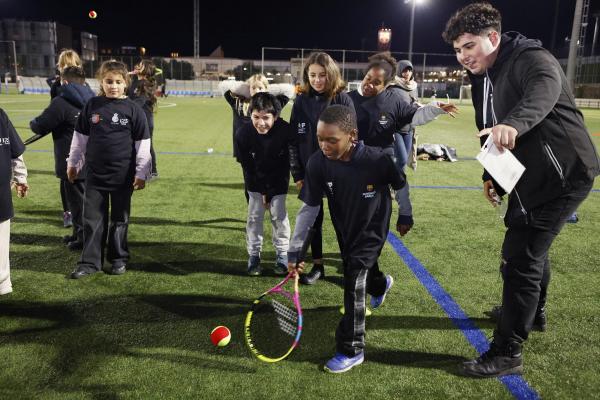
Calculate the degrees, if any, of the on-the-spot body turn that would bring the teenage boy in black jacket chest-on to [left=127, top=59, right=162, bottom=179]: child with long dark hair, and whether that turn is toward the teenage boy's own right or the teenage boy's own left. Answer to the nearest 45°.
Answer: approximately 45° to the teenage boy's own right

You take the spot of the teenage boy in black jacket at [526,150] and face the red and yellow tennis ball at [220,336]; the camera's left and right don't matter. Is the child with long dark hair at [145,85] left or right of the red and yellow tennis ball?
right

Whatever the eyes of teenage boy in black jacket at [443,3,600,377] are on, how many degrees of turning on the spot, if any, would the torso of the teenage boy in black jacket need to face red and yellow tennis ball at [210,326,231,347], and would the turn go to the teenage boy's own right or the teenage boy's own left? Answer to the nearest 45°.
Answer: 0° — they already face it

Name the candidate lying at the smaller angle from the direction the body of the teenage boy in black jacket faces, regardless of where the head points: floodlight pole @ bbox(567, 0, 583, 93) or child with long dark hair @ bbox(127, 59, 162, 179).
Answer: the child with long dark hair

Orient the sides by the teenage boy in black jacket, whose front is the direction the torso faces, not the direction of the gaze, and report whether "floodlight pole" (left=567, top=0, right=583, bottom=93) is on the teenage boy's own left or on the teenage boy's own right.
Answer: on the teenage boy's own right

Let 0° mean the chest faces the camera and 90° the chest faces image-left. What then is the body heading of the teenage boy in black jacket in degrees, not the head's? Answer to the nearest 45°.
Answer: approximately 90°

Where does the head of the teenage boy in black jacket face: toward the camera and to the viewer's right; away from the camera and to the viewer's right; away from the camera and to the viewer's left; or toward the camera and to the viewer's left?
toward the camera and to the viewer's left

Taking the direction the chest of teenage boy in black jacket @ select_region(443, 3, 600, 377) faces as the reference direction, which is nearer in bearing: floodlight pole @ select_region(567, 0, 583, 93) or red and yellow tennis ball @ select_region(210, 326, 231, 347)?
the red and yellow tennis ball
